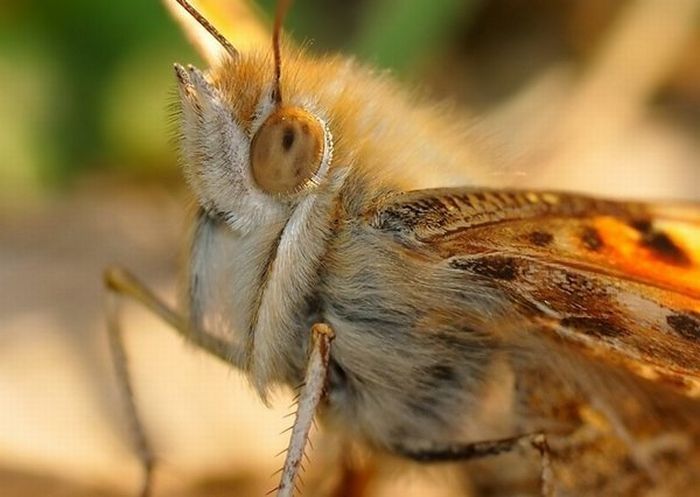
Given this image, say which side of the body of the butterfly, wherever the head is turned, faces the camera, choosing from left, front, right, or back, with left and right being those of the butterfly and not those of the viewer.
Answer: left
